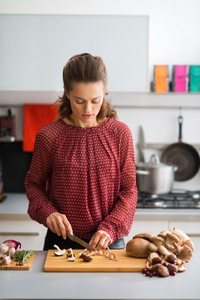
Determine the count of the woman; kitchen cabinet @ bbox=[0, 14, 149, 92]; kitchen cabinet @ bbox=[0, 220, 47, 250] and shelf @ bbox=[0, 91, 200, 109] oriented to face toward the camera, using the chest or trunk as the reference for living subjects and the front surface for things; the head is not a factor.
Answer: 4

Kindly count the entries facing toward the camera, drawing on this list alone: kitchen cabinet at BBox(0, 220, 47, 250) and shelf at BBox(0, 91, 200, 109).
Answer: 2

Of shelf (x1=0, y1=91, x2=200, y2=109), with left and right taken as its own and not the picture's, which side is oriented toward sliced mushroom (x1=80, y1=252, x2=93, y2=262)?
front

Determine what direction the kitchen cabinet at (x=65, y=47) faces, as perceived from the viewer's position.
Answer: facing the viewer

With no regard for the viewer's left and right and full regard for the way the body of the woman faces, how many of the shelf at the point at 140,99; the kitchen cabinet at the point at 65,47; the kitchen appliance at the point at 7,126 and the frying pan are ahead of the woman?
0

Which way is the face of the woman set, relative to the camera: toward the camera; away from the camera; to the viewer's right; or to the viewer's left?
toward the camera

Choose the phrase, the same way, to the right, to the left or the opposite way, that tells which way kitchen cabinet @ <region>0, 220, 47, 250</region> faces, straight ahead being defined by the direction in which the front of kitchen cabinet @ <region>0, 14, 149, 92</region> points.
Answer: the same way

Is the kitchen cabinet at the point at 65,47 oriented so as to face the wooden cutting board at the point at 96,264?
yes

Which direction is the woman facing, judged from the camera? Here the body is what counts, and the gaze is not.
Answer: toward the camera

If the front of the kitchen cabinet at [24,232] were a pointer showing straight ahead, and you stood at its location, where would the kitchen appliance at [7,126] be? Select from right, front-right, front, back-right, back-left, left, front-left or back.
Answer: back

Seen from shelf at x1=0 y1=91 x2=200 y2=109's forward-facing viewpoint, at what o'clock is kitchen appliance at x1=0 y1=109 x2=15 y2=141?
The kitchen appliance is roughly at 3 o'clock from the shelf.

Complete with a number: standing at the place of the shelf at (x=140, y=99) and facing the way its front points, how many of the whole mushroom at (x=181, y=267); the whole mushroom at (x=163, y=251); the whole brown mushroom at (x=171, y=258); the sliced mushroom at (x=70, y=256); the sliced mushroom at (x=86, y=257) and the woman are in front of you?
6

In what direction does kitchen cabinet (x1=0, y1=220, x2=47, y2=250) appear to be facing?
toward the camera

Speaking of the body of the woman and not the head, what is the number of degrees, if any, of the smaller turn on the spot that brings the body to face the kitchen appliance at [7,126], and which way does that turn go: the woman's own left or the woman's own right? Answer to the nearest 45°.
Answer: approximately 180°

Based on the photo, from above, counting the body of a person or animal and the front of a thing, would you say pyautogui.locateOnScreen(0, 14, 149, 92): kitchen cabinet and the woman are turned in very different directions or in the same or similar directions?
same or similar directions

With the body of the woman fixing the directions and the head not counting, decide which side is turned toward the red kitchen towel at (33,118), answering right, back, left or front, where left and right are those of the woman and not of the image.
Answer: back
